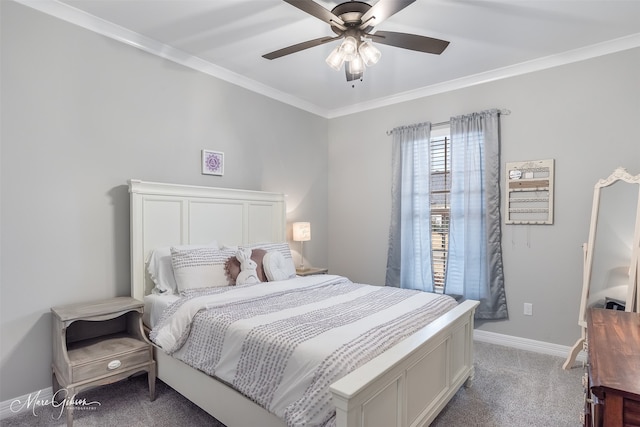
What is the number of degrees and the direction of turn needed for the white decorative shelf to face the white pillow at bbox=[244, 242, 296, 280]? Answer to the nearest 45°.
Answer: approximately 45° to its right

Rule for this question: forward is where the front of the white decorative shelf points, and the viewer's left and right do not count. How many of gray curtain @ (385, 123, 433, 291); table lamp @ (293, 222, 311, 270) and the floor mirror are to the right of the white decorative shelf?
2

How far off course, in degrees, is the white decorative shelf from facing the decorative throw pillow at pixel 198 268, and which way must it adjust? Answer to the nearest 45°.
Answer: approximately 45° to its right

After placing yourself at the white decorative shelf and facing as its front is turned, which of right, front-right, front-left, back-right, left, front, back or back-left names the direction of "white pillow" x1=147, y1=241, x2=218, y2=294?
front-right

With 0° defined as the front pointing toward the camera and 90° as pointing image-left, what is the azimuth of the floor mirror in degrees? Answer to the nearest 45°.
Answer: approximately 45°

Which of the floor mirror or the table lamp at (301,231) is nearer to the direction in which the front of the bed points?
the floor mirror

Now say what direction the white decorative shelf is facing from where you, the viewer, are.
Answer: facing the viewer

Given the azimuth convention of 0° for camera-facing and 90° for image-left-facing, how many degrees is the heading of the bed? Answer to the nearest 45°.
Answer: approximately 315°

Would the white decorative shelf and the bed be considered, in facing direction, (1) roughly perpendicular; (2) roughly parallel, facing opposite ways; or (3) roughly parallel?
roughly perpendicular

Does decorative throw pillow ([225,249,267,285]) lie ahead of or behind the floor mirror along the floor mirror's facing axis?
ahead

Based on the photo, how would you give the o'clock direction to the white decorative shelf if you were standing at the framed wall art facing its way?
The white decorative shelf is roughly at 11 o'clock from the framed wall art.

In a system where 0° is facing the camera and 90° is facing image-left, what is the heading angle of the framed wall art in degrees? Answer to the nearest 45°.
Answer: approximately 315°
